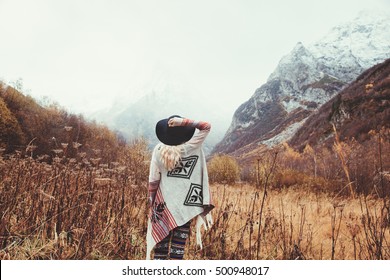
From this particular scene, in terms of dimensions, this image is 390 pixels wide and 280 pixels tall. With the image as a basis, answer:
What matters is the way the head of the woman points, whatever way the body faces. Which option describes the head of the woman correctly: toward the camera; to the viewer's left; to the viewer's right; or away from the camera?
away from the camera

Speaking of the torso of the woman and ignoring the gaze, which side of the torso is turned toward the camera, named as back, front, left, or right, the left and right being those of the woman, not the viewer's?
back
